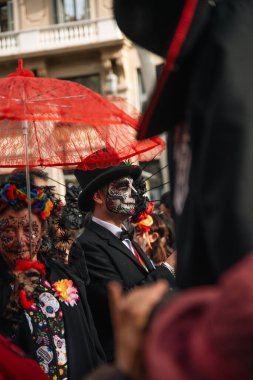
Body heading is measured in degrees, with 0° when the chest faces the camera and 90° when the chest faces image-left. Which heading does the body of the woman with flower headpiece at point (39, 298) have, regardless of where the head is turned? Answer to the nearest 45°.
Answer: approximately 0°

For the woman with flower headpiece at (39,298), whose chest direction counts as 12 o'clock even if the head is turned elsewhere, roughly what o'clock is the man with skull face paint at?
The man with skull face paint is roughly at 7 o'clock from the woman with flower headpiece.

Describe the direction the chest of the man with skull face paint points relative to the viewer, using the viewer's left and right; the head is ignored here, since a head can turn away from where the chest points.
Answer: facing the viewer and to the right of the viewer

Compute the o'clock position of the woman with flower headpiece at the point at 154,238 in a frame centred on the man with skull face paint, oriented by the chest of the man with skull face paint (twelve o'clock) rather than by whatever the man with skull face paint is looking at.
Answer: The woman with flower headpiece is roughly at 8 o'clock from the man with skull face paint.
